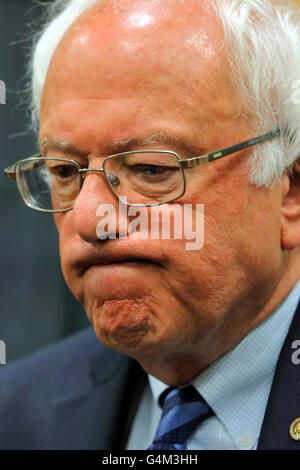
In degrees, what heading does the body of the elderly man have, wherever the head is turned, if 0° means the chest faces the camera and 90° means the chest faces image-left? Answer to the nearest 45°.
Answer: approximately 45°

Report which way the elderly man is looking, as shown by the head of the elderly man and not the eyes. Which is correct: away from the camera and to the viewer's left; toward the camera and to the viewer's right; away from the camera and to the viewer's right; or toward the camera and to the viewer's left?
toward the camera and to the viewer's left
